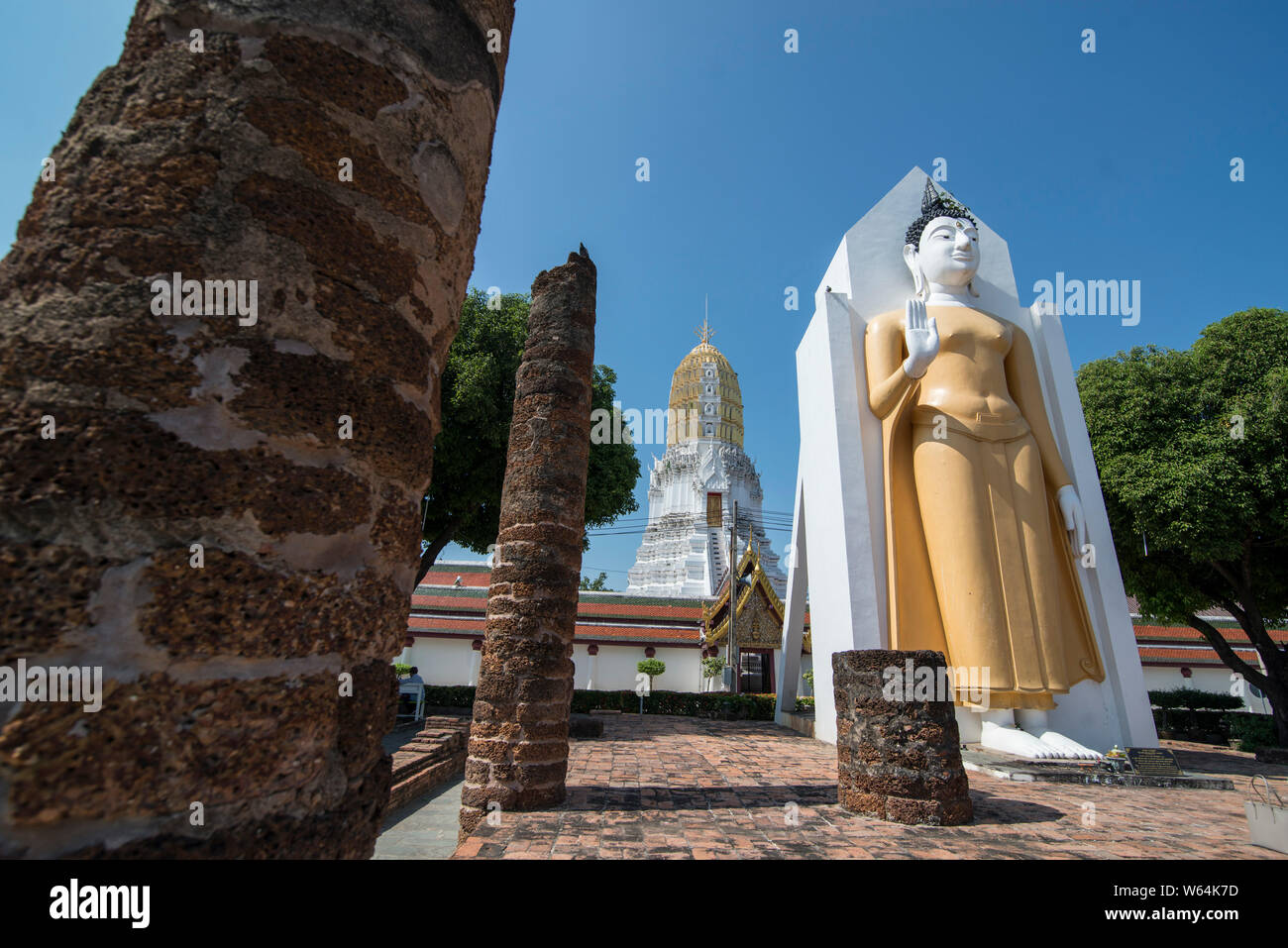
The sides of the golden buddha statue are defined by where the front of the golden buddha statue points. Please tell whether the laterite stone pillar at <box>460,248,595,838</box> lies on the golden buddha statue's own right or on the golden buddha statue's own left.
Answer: on the golden buddha statue's own right

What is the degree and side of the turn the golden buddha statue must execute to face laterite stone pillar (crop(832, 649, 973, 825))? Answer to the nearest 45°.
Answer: approximately 45° to its right

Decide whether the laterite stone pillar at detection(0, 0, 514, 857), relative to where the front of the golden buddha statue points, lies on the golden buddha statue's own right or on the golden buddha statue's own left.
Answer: on the golden buddha statue's own right

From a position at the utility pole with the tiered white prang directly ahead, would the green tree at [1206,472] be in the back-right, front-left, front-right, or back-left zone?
back-right

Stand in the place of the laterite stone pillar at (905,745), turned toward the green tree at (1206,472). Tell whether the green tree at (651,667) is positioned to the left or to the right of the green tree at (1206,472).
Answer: left

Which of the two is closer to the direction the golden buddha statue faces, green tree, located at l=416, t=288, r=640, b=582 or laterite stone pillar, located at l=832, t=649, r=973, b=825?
the laterite stone pillar

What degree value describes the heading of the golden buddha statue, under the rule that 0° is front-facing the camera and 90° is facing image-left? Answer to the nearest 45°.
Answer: approximately 315°

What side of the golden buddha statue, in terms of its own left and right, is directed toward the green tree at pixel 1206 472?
left

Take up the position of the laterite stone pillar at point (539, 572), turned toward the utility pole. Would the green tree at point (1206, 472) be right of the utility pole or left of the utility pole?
right
